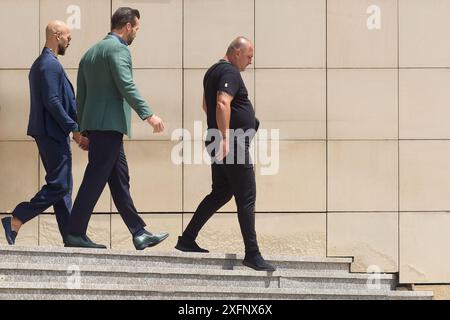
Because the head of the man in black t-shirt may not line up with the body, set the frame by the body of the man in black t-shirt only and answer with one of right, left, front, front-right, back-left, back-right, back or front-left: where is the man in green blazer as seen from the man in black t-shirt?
back

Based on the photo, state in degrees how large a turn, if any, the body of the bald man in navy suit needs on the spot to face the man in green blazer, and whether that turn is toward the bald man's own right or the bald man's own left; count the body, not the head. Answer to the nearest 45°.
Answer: approximately 45° to the bald man's own right

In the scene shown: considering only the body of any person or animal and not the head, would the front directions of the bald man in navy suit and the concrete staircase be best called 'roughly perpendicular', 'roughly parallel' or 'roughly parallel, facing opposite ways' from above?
roughly perpendicular

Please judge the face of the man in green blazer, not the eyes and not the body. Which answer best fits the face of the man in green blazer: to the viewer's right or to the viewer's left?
to the viewer's right

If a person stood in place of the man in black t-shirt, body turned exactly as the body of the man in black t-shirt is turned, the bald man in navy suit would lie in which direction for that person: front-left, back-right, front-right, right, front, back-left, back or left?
back

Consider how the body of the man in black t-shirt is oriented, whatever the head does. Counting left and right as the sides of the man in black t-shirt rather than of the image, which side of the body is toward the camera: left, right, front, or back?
right

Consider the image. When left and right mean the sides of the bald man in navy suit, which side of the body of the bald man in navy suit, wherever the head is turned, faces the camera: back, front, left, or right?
right

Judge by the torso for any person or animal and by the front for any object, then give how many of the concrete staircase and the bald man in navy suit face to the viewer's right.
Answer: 1

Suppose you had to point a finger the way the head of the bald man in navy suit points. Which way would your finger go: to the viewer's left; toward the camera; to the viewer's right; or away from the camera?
to the viewer's right
